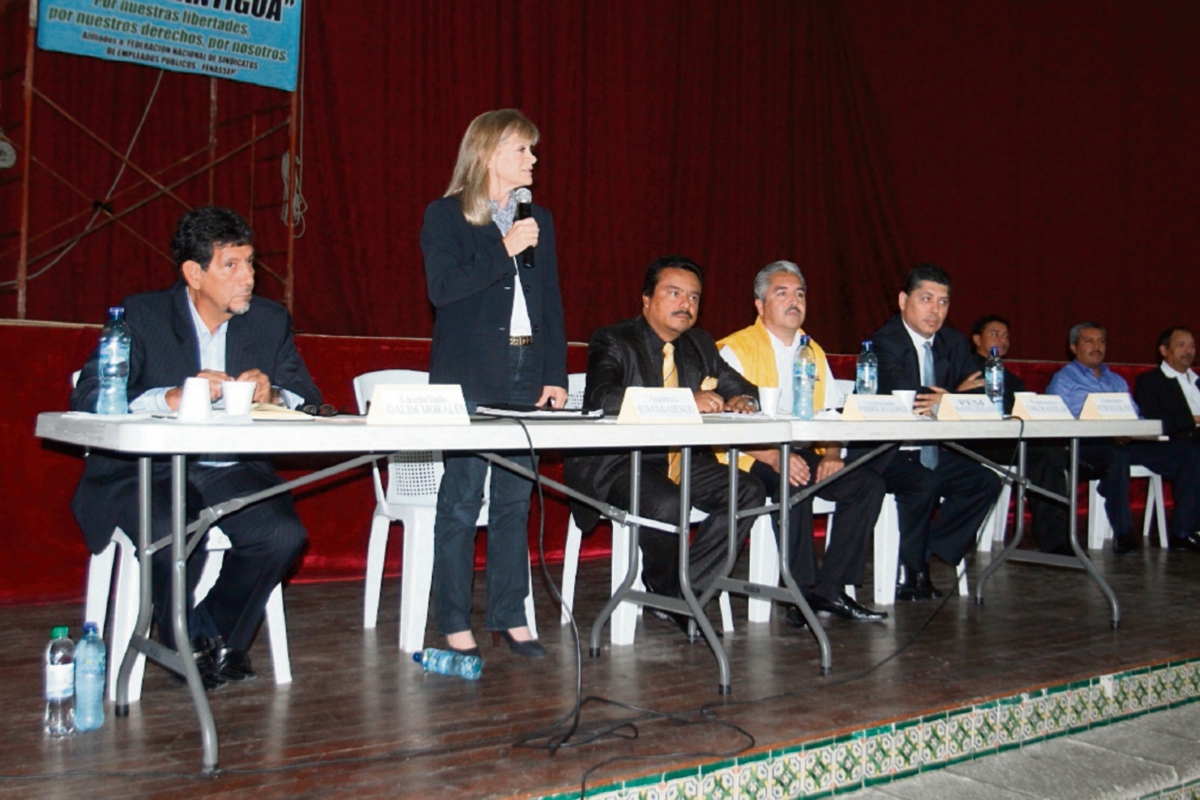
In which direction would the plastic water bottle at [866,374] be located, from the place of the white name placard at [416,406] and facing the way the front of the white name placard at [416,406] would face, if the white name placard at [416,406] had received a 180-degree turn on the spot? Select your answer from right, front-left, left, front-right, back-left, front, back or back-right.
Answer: front-right

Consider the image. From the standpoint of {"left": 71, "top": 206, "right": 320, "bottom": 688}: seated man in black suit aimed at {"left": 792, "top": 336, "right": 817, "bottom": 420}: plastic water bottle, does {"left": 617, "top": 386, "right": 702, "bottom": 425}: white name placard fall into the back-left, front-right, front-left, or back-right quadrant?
front-right

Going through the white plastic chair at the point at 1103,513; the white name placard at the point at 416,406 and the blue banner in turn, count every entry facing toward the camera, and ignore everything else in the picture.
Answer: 3

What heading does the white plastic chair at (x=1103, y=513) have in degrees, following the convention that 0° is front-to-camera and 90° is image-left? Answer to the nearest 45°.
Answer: approximately 0°

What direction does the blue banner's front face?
toward the camera

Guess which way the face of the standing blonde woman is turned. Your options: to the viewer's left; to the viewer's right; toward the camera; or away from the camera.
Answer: to the viewer's right

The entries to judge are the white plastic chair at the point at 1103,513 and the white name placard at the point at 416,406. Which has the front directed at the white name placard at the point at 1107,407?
the white plastic chair

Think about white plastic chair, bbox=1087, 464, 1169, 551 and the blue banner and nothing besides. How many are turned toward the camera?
2

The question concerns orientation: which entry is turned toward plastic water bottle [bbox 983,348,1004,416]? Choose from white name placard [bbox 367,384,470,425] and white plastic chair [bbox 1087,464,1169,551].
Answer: the white plastic chair

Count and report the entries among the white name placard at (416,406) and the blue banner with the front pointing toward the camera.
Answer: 2

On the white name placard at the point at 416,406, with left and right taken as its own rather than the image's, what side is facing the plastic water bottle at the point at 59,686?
right

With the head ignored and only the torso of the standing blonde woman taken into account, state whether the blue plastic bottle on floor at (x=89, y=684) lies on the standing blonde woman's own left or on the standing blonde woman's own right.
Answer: on the standing blonde woman's own right

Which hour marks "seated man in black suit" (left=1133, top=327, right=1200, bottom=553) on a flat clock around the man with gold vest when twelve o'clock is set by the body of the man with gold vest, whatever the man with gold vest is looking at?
The seated man in black suit is roughly at 9 o'clock from the man with gold vest.

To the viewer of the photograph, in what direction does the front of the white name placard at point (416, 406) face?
facing the viewer

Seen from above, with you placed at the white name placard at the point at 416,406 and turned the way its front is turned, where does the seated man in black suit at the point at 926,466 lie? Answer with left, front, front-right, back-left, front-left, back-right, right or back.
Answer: back-left

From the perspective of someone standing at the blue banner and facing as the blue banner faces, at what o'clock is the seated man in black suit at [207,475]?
The seated man in black suit is roughly at 12 o'clock from the blue banner.

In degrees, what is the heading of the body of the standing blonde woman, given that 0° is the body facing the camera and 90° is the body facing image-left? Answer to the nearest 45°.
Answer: approximately 315°

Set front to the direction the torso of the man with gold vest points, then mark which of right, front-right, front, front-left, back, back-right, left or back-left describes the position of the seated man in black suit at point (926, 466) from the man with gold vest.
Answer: left
